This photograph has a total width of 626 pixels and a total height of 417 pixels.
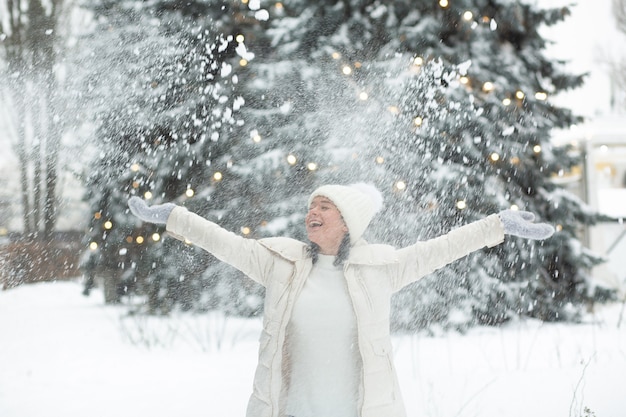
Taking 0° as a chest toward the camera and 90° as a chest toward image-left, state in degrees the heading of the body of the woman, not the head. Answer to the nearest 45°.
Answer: approximately 0°

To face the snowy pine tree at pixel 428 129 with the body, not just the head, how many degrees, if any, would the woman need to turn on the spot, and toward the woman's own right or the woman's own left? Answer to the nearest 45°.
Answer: approximately 180°

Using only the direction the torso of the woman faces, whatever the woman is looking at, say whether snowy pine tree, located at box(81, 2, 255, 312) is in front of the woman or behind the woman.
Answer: behind
